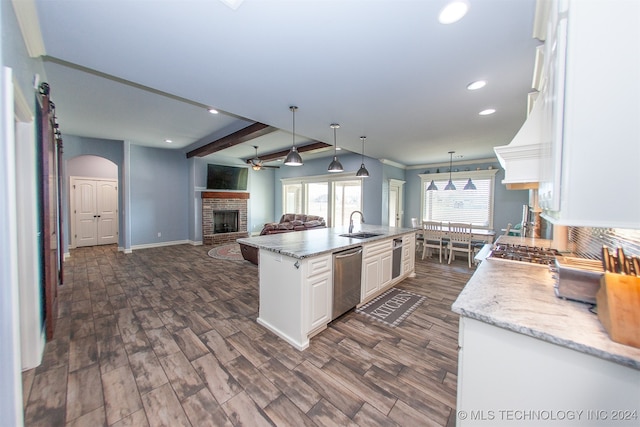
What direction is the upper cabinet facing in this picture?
to the viewer's left

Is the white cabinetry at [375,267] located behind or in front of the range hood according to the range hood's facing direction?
in front

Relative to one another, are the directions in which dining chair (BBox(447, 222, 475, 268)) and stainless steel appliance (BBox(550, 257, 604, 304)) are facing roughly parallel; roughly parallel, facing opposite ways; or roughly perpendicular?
roughly perpendicular

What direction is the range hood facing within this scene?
to the viewer's left

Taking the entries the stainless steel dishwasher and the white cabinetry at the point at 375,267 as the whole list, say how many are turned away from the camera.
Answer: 0

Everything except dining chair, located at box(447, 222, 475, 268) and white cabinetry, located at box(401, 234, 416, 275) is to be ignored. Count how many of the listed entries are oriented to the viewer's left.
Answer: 0

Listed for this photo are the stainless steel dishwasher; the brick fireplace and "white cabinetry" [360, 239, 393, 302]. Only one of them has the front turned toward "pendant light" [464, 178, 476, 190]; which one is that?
the brick fireplace

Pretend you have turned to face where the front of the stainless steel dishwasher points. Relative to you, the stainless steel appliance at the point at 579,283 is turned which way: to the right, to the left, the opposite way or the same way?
the opposite way

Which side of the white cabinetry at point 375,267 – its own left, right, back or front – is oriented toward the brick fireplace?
back

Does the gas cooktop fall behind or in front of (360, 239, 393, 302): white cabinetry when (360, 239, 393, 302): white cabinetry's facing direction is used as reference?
in front

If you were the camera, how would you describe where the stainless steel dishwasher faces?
facing the viewer and to the right of the viewer

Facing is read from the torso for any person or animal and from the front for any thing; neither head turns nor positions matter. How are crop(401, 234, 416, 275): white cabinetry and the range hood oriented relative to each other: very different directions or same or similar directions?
very different directions

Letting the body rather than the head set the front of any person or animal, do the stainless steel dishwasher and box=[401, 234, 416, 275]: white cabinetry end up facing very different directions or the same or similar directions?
same or similar directions

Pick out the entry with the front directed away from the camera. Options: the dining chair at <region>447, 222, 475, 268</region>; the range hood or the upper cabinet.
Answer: the dining chair

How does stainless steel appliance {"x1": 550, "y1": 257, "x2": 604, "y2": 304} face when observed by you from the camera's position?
facing to the left of the viewer

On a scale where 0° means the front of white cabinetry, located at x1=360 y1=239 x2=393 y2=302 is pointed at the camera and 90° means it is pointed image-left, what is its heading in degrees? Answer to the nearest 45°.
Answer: approximately 315°

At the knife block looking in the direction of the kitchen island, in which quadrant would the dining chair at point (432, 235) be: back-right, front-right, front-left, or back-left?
front-right

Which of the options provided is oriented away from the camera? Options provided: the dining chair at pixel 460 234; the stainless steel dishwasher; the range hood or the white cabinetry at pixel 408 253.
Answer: the dining chair

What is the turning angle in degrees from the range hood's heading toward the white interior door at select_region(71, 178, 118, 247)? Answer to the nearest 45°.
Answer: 0° — it already faces it
